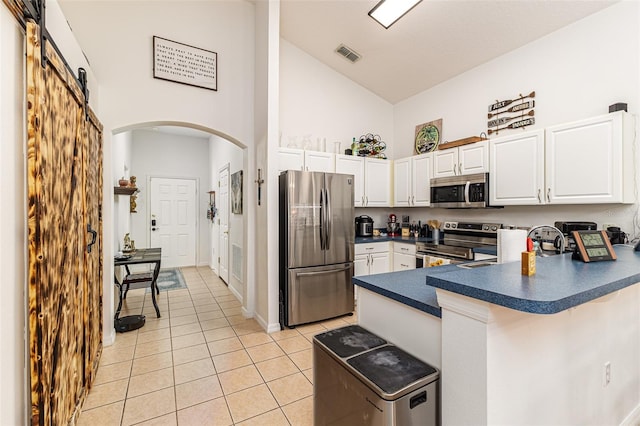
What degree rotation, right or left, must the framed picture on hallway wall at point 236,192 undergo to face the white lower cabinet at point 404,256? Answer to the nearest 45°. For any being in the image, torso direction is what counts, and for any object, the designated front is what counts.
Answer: approximately 135° to its left

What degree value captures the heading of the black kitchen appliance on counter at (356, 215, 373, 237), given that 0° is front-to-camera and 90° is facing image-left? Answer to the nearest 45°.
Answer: approximately 315°

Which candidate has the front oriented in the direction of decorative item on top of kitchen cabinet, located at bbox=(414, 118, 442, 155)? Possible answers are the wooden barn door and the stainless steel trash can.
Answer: the wooden barn door

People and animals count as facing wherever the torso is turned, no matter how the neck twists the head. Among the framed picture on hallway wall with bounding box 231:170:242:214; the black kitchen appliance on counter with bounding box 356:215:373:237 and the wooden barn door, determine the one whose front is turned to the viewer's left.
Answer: the framed picture on hallway wall

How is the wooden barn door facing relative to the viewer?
to the viewer's right

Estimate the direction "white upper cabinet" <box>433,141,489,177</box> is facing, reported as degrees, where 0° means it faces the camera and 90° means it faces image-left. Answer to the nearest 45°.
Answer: approximately 45°

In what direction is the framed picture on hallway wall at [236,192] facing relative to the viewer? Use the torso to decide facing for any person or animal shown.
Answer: to the viewer's left
